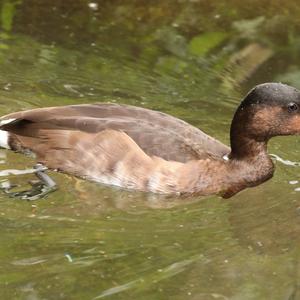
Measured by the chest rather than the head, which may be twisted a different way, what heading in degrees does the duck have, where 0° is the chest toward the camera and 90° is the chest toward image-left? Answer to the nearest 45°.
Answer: approximately 270°
